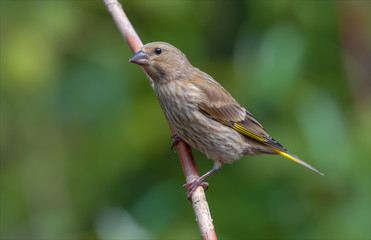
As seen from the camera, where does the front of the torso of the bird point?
to the viewer's left
